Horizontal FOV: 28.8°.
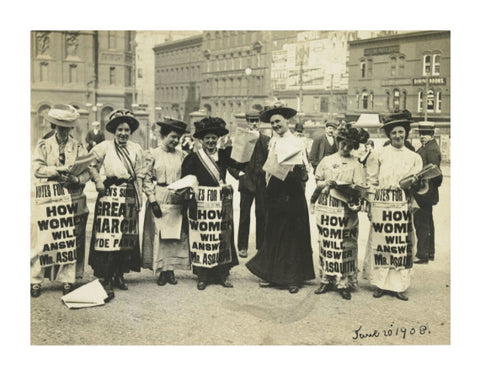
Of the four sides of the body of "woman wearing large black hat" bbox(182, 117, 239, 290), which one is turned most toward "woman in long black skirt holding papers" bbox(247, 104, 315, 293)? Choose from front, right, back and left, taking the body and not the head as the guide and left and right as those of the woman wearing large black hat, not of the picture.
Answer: left

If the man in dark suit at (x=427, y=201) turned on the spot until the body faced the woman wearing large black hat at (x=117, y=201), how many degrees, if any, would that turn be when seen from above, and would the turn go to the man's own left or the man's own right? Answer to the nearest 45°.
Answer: approximately 45° to the man's own right

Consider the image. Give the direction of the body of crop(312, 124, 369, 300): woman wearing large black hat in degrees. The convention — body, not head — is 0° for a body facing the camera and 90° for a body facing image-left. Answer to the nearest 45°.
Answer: approximately 0°

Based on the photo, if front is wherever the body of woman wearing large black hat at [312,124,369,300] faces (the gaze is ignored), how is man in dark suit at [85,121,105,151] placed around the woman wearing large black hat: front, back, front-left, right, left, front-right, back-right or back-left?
right

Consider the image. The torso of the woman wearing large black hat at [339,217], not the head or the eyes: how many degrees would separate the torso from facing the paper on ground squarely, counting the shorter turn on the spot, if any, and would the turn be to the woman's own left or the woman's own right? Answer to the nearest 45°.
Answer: approximately 90° to the woman's own right

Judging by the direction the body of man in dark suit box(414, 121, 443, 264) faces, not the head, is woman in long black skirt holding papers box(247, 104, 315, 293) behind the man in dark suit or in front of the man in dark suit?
in front

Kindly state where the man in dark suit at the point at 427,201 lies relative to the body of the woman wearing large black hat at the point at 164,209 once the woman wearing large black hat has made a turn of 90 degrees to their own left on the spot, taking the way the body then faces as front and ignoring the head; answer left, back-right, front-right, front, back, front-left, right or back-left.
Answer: front-right

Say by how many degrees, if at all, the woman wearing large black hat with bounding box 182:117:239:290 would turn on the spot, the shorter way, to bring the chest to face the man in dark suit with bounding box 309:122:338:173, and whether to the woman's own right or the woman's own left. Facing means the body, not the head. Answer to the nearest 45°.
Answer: approximately 90° to the woman's own left
